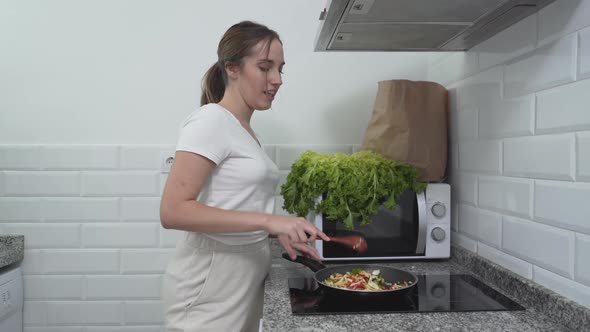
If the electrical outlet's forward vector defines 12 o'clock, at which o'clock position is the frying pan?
The frying pan is roughly at 11 o'clock from the electrical outlet.

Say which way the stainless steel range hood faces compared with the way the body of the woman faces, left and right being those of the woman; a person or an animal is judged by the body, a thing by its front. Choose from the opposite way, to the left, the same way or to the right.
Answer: the opposite way

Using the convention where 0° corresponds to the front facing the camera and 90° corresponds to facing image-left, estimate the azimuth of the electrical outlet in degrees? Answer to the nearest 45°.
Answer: approximately 0°

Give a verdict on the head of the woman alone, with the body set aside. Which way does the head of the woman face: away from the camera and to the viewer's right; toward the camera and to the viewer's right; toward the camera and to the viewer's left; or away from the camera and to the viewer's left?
toward the camera and to the viewer's right

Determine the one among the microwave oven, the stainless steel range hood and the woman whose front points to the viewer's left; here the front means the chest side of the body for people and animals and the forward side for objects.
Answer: the stainless steel range hood

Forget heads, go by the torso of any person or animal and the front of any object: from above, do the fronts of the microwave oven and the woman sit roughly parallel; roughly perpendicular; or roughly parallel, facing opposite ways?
roughly perpendicular

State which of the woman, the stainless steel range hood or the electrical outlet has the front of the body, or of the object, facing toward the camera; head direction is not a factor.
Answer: the electrical outlet

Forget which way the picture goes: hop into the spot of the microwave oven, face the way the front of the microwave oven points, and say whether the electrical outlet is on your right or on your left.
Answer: on your right

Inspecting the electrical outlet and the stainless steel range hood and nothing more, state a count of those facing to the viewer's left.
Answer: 1

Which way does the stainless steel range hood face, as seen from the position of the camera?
facing to the left of the viewer

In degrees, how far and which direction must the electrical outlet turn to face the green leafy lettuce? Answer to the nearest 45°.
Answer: approximately 45° to its left

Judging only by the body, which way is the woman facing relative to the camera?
to the viewer's right
